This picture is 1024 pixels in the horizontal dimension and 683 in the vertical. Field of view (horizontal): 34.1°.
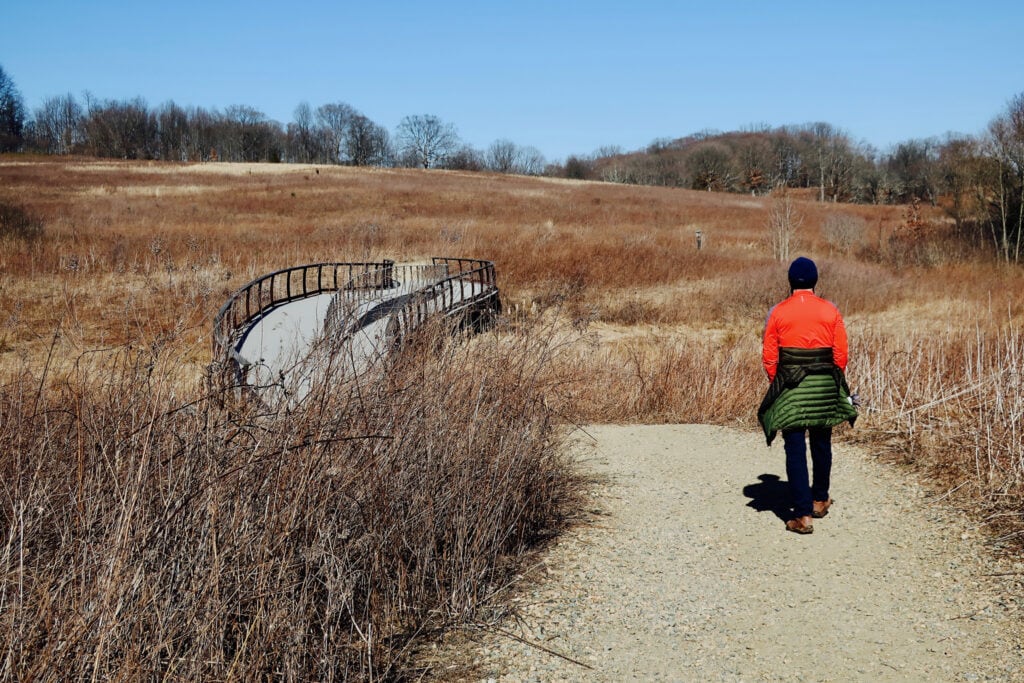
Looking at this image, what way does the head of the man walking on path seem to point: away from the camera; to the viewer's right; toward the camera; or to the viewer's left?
away from the camera

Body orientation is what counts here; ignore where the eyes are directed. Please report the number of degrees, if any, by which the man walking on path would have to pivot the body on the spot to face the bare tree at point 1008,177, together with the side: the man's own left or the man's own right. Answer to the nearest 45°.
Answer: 0° — they already face it

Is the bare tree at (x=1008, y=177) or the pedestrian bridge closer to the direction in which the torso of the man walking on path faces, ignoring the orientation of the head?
the bare tree

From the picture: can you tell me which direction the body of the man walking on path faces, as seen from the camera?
away from the camera
